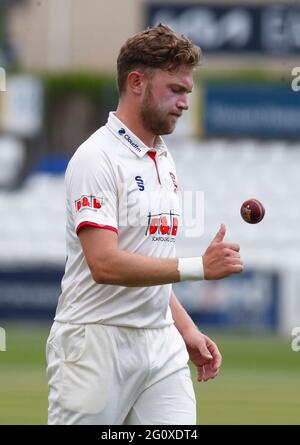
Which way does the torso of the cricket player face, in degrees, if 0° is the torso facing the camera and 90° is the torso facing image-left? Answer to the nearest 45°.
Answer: approximately 315°

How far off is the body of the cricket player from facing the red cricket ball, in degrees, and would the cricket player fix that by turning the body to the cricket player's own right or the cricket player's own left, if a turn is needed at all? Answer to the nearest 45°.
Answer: approximately 45° to the cricket player's own left
